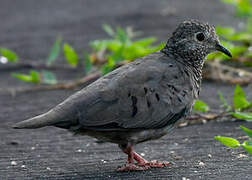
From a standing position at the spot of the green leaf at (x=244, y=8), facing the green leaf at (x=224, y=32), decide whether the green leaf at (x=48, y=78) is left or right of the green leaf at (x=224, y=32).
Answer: right

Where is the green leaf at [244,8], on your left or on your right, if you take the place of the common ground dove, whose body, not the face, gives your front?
on your left

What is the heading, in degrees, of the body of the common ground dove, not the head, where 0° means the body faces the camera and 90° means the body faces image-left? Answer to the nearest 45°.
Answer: approximately 270°

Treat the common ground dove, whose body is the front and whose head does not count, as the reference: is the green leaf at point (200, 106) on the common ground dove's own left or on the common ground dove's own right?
on the common ground dove's own left

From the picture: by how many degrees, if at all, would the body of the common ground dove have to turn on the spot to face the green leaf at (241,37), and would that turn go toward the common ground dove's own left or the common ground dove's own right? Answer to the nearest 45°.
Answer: approximately 45° to the common ground dove's own left

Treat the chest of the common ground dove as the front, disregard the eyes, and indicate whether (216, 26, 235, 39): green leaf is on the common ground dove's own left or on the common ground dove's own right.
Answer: on the common ground dove's own left

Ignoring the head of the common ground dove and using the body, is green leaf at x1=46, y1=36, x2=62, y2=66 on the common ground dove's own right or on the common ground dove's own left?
on the common ground dove's own left

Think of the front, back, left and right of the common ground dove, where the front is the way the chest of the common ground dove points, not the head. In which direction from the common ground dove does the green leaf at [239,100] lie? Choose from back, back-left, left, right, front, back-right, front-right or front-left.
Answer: front-left
